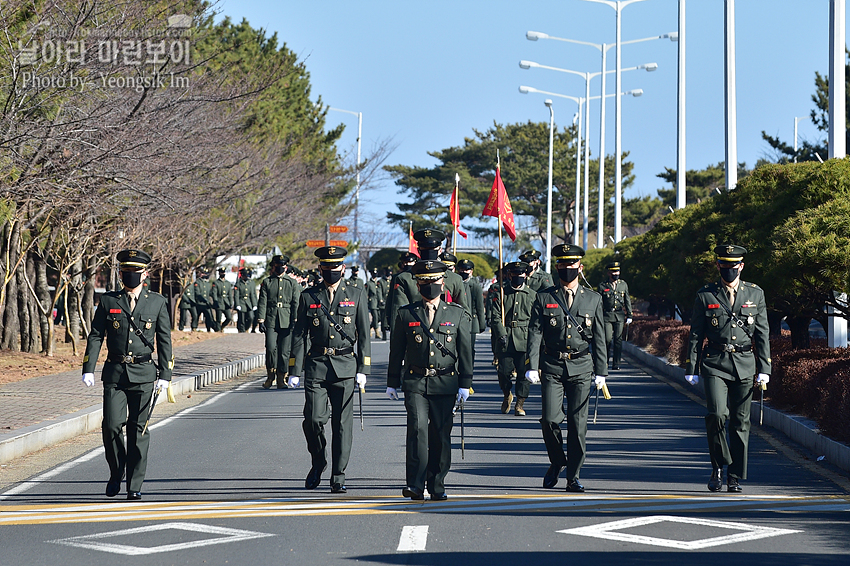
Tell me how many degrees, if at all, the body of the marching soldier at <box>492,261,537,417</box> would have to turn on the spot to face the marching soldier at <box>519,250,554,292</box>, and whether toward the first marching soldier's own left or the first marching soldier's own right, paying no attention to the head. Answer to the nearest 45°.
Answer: approximately 180°

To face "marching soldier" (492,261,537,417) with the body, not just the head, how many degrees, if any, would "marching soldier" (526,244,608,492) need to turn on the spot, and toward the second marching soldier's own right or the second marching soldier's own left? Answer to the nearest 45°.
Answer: approximately 180°

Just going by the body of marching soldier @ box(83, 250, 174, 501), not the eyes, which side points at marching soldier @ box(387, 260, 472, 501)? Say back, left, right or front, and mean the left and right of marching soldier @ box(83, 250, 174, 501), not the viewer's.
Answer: left

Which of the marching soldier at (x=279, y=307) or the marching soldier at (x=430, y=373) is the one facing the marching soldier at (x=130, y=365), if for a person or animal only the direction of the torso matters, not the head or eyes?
the marching soldier at (x=279, y=307)

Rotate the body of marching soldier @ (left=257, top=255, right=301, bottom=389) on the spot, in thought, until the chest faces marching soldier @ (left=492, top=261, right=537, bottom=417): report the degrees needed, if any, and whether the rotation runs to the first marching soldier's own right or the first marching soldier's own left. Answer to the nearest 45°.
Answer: approximately 45° to the first marching soldier's own left

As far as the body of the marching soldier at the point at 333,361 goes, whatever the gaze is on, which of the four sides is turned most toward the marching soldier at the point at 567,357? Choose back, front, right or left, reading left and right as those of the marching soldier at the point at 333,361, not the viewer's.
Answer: left

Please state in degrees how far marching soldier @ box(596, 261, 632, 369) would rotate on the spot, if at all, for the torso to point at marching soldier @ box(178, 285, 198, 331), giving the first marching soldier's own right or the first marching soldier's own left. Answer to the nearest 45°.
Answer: approximately 135° to the first marching soldier's own right

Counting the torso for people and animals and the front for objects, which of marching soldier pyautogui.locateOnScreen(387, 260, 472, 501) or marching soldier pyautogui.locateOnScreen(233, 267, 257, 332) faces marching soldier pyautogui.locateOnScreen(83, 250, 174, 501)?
marching soldier pyautogui.locateOnScreen(233, 267, 257, 332)

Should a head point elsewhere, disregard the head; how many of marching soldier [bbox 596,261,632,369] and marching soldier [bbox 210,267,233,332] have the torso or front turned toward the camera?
2
